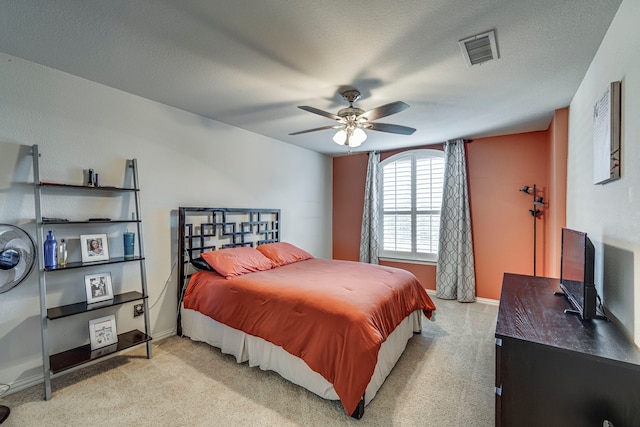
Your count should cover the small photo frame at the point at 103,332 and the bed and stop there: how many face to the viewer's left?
0

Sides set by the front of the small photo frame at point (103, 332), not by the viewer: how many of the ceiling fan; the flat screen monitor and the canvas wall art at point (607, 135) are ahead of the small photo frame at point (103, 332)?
3

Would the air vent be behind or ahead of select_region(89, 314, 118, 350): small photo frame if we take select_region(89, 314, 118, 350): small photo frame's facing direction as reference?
ahead

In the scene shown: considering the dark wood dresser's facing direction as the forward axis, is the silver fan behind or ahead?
ahead

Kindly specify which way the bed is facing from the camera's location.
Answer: facing the viewer and to the right of the viewer

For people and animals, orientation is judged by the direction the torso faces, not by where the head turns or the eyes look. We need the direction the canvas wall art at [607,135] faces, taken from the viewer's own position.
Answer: facing to the left of the viewer

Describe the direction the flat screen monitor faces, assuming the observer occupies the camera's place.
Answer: facing to the left of the viewer

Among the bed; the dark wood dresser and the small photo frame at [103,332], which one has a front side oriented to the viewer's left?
the dark wood dresser
